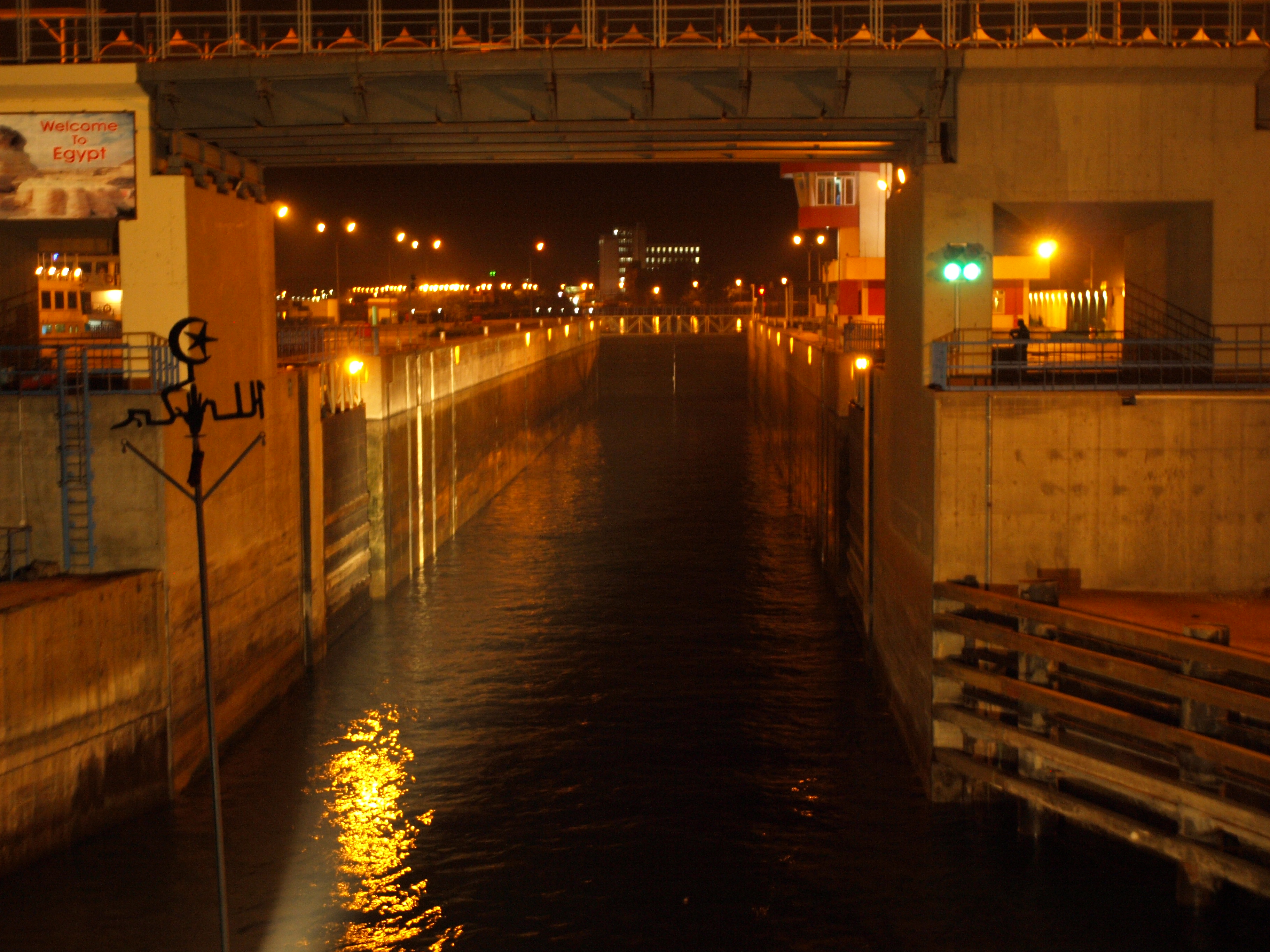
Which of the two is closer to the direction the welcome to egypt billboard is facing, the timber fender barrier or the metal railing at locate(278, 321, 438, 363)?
the timber fender barrier

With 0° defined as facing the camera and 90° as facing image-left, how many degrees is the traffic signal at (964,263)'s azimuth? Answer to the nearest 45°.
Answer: approximately 0°

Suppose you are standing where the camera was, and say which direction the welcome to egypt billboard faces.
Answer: facing the viewer

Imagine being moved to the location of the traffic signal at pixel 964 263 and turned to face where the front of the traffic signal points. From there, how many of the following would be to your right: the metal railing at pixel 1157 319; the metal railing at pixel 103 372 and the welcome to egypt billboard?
2

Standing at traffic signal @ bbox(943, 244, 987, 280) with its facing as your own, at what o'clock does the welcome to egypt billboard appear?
The welcome to egypt billboard is roughly at 3 o'clock from the traffic signal.

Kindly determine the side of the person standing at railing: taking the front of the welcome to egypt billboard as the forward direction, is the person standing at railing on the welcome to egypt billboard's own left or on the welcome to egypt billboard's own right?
on the welcome to egypt billboard's own left

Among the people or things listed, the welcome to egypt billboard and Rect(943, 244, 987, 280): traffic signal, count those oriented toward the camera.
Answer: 2
